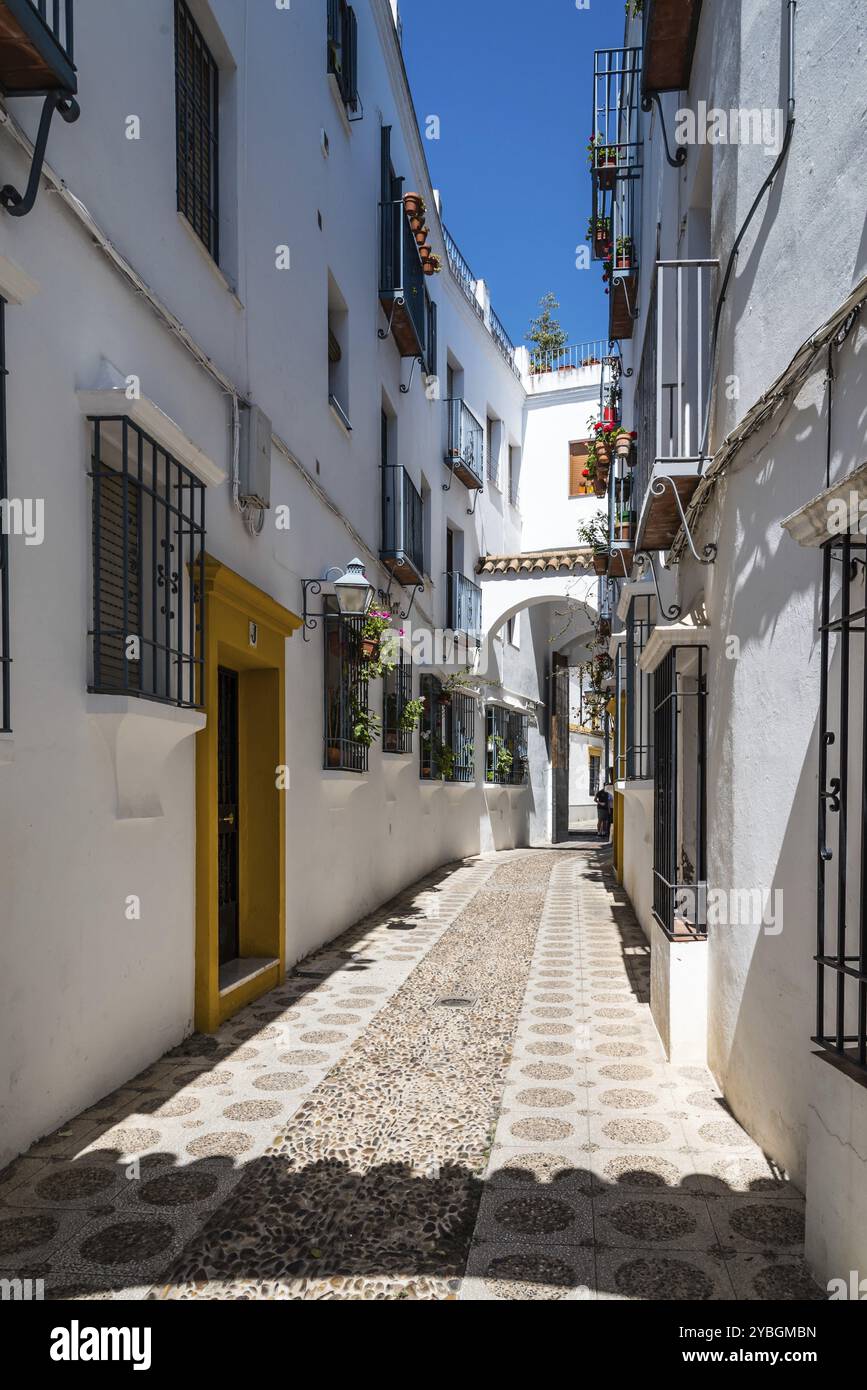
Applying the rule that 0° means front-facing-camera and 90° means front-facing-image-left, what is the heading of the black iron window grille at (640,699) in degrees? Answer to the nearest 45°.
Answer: approximately 90°

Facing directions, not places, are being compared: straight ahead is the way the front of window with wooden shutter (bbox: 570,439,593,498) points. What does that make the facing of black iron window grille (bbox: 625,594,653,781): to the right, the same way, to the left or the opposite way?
to the right

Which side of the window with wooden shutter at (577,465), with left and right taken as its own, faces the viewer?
front

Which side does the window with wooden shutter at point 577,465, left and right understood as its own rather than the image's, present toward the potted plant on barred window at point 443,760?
front

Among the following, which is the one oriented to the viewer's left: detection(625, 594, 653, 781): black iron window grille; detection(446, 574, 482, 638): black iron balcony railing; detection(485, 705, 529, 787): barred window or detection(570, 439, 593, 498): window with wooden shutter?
detection(625, 594, 653, 781): black iron window grille

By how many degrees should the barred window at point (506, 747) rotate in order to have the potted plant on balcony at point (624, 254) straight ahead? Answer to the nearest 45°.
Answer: approximately 45° to its right

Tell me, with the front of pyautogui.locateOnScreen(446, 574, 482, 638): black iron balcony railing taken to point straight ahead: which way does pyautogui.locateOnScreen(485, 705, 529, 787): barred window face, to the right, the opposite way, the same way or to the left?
the same way

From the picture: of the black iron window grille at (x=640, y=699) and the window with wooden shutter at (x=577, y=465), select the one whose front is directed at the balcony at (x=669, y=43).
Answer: the window with wooden shutter

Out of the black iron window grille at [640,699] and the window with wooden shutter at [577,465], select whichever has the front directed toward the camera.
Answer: the window with wooden shutter

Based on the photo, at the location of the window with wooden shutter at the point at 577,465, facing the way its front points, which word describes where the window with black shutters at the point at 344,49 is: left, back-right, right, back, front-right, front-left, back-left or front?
front

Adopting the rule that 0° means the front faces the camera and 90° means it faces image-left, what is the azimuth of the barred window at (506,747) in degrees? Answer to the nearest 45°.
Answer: approximately 315°
